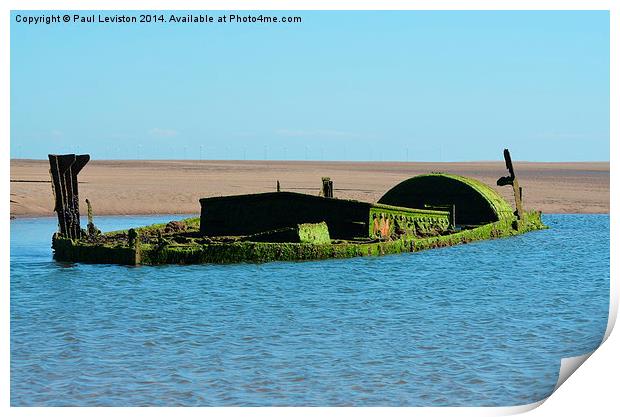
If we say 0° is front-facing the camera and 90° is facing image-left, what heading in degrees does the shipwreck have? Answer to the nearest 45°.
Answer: approximately 90°
